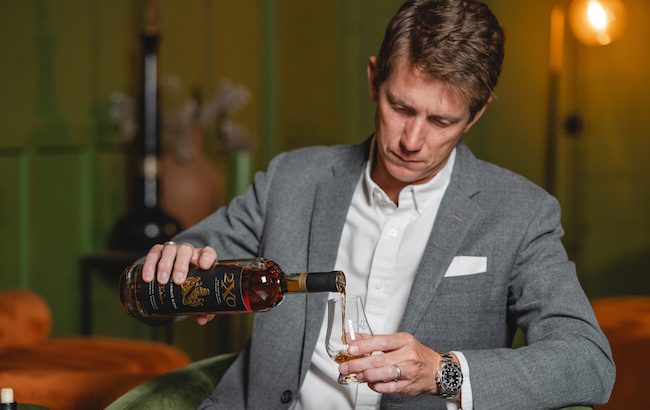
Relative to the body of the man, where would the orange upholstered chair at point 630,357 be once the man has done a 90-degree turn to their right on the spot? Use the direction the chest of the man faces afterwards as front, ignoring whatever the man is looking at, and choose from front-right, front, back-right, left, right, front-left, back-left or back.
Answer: back-right

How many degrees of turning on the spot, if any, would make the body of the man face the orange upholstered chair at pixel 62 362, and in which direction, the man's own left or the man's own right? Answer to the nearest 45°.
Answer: approximately 135° to the man's own right

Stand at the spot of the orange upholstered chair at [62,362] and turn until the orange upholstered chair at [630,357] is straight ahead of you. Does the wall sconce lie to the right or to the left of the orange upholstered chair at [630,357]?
left

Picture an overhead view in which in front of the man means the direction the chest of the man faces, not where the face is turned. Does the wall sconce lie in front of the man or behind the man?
behind

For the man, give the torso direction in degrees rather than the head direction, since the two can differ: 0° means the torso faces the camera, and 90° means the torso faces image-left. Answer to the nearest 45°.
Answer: approximately 0°
